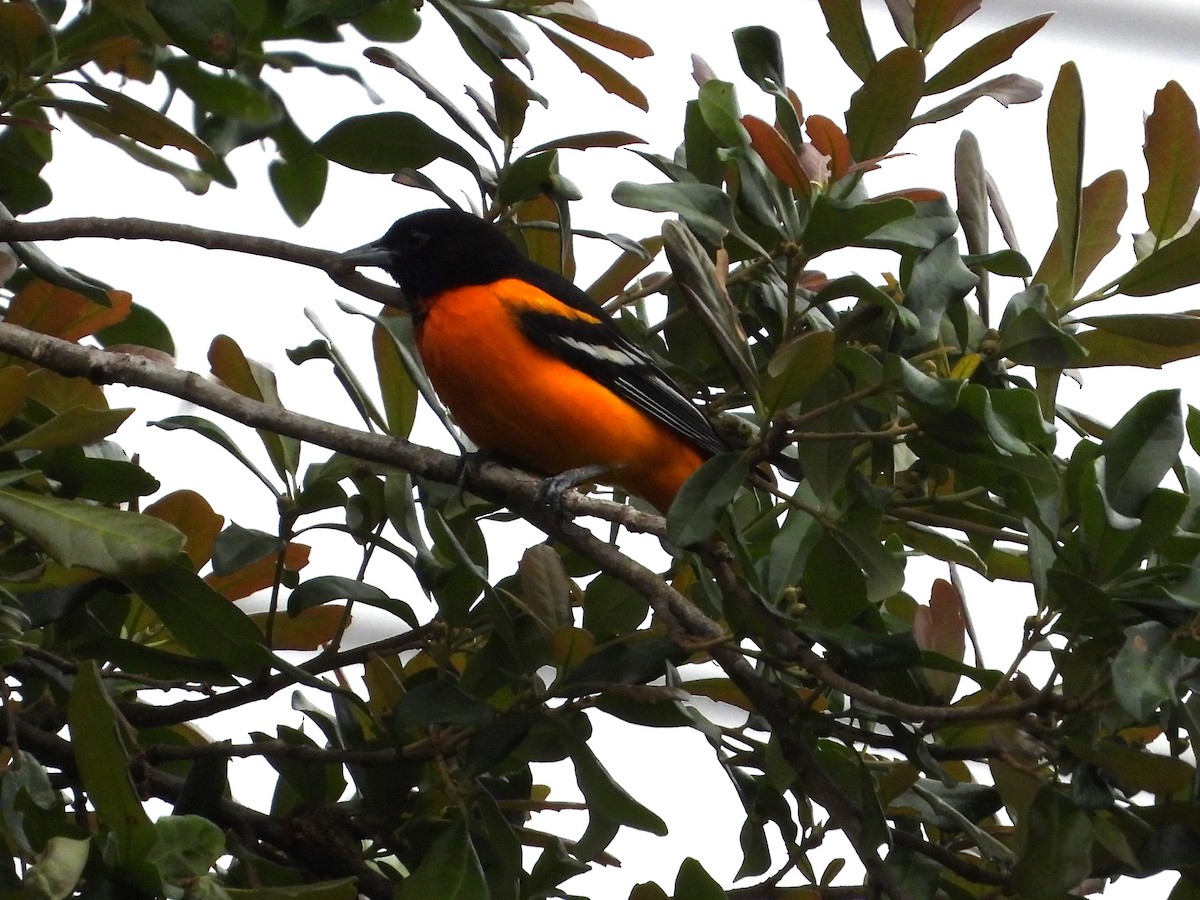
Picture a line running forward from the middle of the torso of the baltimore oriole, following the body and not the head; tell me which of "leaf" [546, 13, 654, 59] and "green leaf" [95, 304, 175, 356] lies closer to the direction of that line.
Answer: the green leaf

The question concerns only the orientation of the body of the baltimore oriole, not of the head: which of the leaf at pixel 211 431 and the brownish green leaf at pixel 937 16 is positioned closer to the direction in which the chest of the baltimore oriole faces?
the leaf

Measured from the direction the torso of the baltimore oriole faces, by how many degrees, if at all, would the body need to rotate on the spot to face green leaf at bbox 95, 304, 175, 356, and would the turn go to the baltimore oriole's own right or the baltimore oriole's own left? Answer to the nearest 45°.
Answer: approximately 45° to the baltimore oriole's own left

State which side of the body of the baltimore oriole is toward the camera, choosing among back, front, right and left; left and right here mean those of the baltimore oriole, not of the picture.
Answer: left
